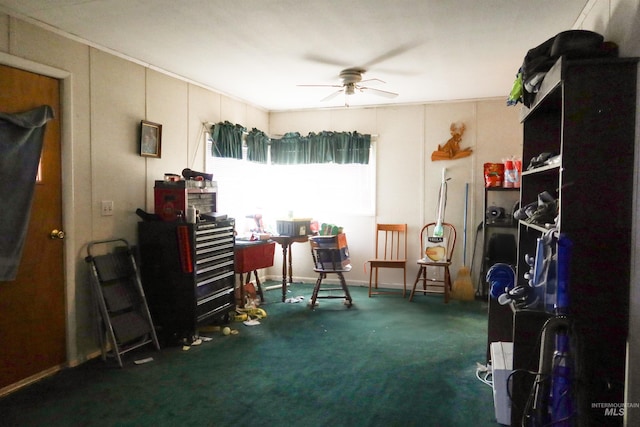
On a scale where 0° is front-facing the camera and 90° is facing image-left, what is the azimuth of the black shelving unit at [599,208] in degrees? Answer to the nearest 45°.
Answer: approximately 90°

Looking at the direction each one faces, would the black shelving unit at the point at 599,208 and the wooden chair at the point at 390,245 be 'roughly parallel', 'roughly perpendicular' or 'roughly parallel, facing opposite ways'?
roughly perpendicular

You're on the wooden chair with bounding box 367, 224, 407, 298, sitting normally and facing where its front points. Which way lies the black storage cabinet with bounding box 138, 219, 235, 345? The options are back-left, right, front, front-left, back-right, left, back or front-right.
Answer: front-right

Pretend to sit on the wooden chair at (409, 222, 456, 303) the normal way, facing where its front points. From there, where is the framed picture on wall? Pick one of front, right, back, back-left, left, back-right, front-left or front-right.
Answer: front-right

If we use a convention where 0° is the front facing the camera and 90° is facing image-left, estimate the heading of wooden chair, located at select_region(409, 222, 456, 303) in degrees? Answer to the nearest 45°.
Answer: approximately 0°

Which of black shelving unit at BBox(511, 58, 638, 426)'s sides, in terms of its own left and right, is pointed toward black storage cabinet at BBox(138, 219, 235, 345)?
front
